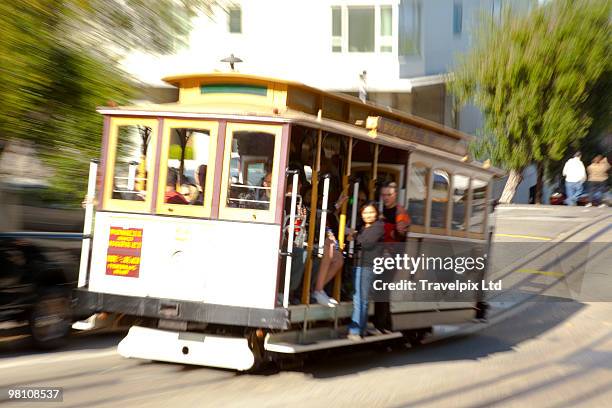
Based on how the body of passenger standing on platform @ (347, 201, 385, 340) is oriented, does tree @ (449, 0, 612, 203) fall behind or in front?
behind
